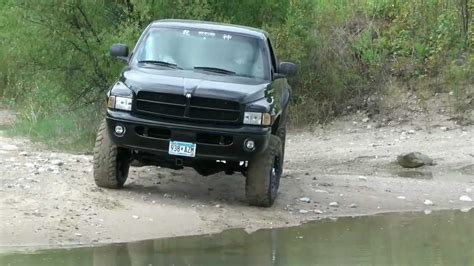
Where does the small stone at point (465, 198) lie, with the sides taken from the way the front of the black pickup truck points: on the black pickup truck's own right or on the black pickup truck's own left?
on the black pickup truck's own left

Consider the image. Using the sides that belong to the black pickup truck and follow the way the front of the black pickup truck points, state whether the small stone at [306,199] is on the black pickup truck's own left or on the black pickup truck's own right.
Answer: on the black pickup truck's own left

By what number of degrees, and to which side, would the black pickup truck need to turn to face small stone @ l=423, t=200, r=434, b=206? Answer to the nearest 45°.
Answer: approximately 90° to its left

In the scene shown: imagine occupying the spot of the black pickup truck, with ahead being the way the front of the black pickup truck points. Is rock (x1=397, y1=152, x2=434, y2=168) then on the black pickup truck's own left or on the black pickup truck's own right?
on the black pickup truck's own left

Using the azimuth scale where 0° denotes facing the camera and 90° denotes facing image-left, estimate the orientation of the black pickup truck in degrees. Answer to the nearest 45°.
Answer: approximately 0°

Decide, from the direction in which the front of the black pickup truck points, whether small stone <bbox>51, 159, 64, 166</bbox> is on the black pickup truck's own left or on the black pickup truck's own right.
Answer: on the black pickup truck's own right
